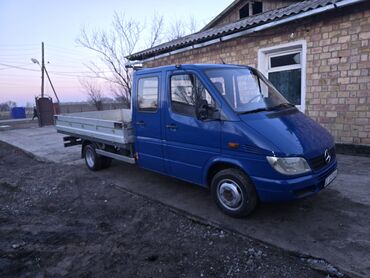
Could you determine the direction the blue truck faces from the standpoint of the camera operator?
facing the viewer and to the right of the viewer
